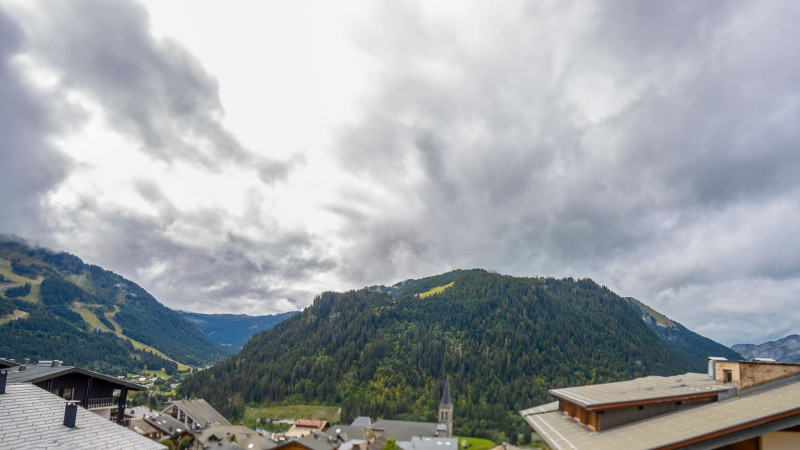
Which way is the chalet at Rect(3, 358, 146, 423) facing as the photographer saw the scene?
facing the viewer and to the right of the viewer

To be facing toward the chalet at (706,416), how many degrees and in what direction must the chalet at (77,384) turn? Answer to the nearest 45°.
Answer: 0° — it already faces it
